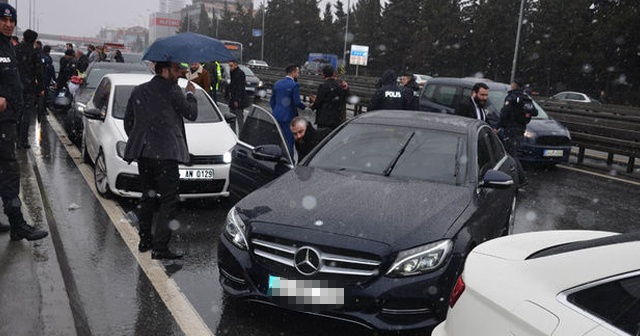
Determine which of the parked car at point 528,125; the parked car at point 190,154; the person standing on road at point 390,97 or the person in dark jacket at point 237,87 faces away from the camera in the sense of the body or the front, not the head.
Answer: the person standing on road at point 390,97

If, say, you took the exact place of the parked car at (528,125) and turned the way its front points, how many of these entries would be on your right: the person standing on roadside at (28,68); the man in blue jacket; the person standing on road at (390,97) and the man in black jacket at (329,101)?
4

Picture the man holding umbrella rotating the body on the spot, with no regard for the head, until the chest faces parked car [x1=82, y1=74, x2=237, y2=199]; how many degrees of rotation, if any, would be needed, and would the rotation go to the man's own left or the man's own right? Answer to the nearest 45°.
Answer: approximately 45° to the man's own left

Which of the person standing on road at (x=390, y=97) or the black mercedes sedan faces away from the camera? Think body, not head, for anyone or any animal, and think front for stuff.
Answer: the person standing on road

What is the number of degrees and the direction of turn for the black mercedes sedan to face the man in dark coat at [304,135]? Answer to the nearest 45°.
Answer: approximately 135° to its right

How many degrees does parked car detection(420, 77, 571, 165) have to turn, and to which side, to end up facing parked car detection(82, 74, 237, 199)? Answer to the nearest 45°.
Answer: approximately 90° to its right

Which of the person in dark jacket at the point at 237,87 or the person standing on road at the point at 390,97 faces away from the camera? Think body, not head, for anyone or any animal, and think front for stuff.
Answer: the person standing on road at the point at 390,97

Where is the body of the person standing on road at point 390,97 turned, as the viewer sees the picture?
away from the camera

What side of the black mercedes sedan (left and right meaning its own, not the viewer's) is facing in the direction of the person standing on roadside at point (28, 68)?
right

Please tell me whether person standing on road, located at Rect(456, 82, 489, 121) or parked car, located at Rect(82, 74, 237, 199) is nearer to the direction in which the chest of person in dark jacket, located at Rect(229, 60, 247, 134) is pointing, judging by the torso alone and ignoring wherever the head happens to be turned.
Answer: the parked car

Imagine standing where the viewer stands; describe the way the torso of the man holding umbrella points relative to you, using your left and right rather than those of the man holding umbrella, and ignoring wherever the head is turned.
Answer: facing away from the viewer and to the right of the viewer

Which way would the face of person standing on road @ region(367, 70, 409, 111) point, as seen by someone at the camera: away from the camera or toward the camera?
away from the camera

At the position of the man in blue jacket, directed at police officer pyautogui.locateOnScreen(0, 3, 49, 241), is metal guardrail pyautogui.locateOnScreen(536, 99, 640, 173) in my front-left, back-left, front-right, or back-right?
back-left
